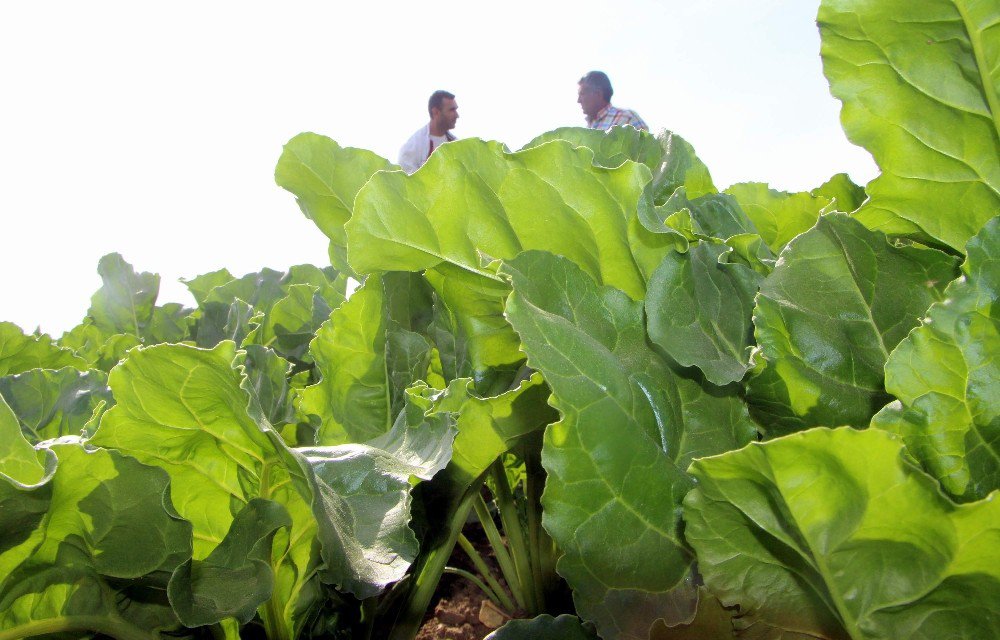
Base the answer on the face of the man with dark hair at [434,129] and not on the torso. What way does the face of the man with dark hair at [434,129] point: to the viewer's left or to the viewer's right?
to the viewer's right

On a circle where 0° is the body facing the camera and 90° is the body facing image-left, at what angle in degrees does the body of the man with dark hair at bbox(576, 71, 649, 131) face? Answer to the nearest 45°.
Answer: approximately 90°

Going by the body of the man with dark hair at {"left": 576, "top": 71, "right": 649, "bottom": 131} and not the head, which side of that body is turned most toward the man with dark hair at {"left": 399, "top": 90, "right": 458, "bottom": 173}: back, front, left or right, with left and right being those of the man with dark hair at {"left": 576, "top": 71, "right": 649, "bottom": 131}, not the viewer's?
front
